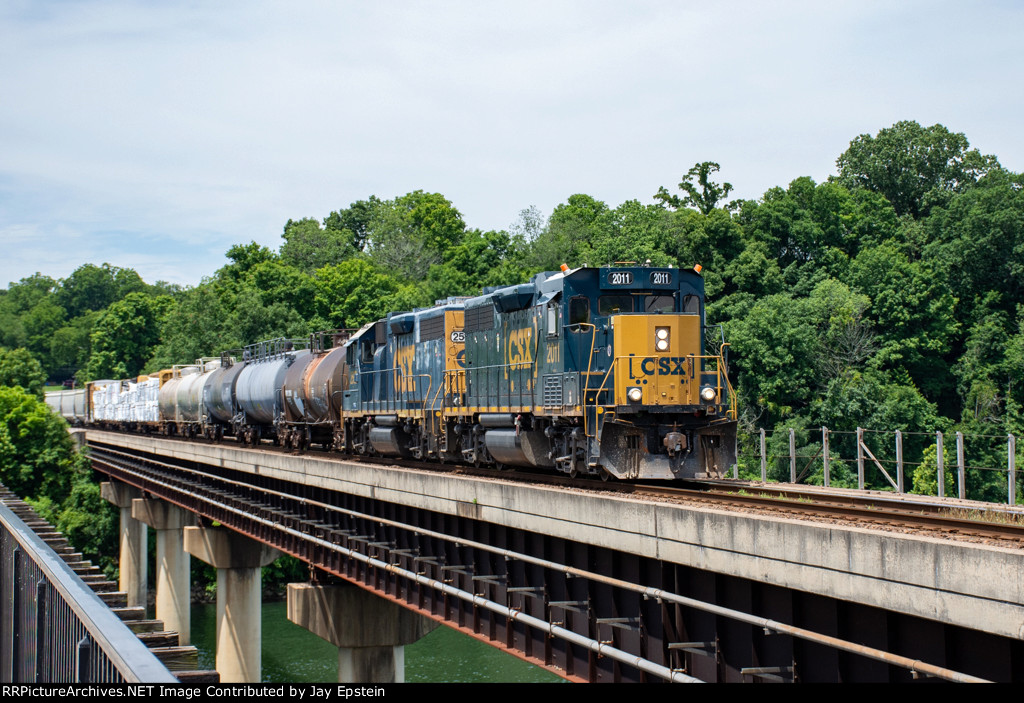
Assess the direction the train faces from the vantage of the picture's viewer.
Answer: facing the viewer and to the right of the viewer

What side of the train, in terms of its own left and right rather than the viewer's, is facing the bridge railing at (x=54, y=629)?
front
